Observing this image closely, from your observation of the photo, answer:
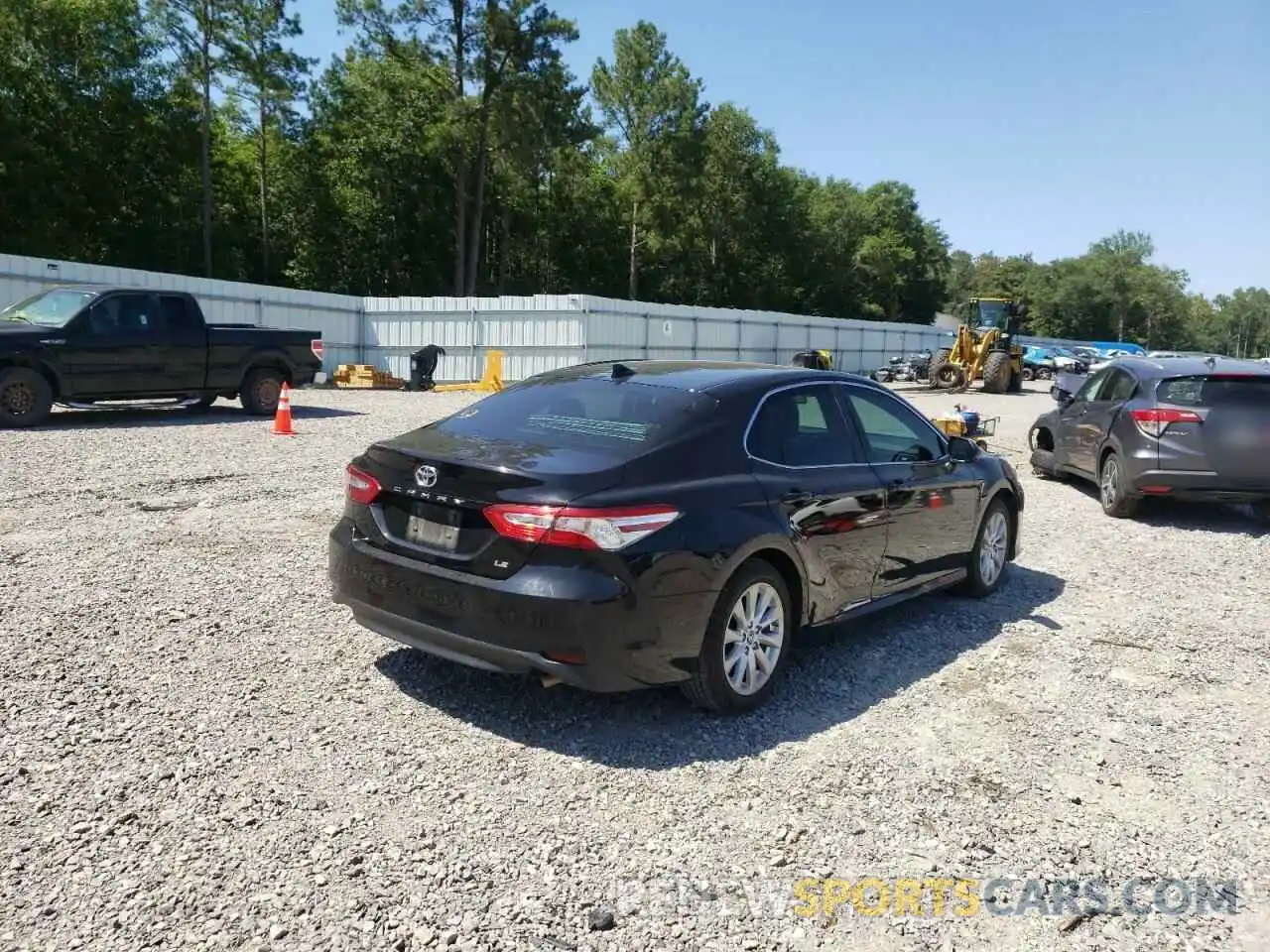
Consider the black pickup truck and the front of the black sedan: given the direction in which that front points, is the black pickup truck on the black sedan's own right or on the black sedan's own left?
on the black sedan's own left

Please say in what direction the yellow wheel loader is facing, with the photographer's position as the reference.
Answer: facing the viewer and to the left of the viewer

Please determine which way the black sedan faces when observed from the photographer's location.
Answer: facing away from the viewer and to the right of the viewer

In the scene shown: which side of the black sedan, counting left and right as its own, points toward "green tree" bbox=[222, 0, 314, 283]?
left

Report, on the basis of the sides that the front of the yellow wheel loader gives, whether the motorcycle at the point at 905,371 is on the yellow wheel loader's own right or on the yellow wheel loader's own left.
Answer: on the yellow wheel loader's own right

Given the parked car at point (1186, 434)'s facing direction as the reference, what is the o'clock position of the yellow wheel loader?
The yellow wheel loader is roughly at 1 o'clock from the parked car.

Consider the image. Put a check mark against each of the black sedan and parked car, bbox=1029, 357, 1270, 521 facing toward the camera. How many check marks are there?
0

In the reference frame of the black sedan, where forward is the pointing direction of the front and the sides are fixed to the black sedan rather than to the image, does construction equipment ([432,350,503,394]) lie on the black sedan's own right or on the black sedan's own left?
on the black sedan's own left

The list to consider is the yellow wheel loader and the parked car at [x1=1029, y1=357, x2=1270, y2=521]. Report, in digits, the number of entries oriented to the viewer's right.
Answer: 0

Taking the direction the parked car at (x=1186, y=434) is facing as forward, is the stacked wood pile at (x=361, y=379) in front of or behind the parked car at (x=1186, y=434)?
in front

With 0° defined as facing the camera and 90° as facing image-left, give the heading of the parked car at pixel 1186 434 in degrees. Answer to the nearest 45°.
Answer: approximately 135°
